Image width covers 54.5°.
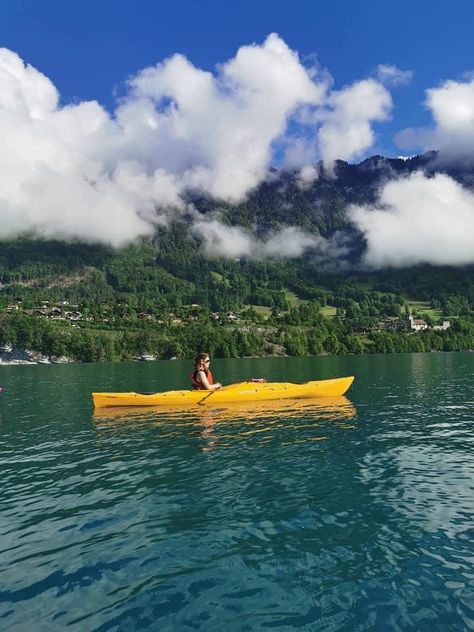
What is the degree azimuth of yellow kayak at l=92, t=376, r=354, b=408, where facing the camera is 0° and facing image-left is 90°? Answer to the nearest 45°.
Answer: approximately 270°

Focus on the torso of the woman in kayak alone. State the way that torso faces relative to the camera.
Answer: to the viewer's right
